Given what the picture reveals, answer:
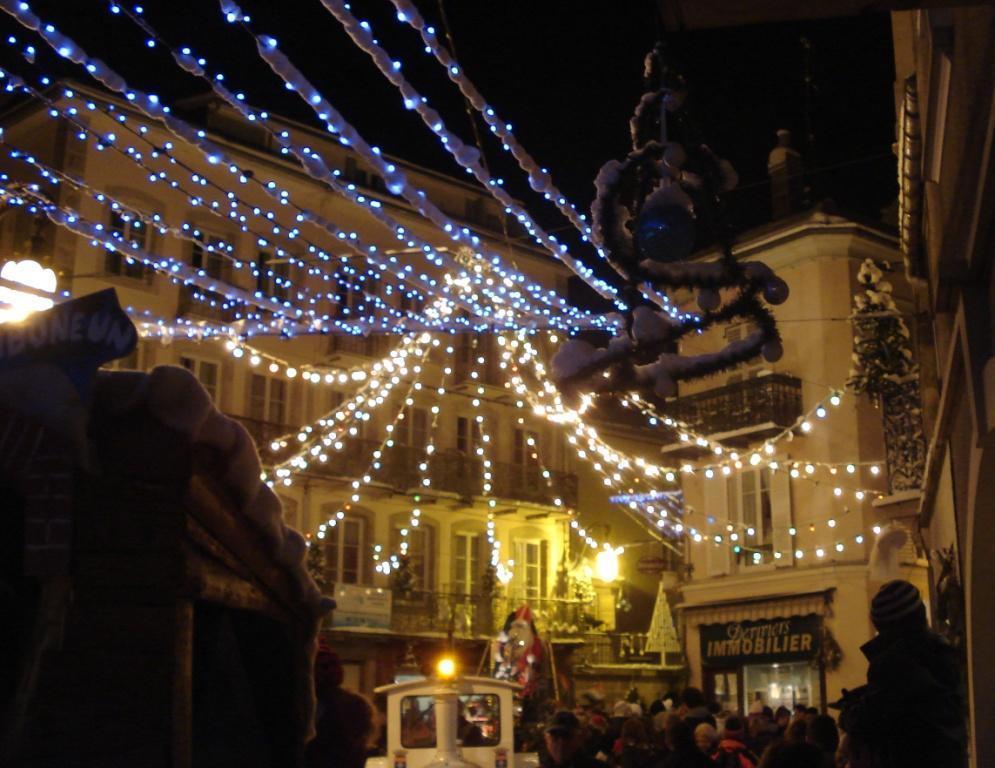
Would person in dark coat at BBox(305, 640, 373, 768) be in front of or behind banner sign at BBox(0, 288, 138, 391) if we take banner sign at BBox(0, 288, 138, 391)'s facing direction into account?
behind

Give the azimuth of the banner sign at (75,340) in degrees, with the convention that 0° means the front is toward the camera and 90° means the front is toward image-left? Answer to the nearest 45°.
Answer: approximately 0°

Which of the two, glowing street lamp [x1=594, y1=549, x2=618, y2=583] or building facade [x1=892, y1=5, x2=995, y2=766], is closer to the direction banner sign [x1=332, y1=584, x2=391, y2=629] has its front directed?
the building facade

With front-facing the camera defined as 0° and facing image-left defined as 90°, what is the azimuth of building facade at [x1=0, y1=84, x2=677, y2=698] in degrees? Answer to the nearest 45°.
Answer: approximately 315°

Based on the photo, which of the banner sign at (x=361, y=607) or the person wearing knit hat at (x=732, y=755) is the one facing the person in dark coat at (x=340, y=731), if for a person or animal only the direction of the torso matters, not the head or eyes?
the banner sign

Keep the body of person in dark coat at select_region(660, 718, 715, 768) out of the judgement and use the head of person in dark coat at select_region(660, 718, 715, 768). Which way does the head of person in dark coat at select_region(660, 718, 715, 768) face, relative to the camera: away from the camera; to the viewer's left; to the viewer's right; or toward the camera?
away from the camera

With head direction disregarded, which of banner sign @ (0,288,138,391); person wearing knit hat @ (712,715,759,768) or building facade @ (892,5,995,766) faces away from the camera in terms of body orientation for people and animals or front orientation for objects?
the person wearing knit hat

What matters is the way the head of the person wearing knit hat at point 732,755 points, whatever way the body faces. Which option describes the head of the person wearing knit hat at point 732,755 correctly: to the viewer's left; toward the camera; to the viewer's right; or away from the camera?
away from the camera

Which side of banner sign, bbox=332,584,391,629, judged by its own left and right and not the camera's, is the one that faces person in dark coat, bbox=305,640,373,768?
front

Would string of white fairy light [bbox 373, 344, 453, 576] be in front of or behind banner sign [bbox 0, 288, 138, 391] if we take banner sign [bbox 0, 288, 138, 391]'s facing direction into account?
behind
